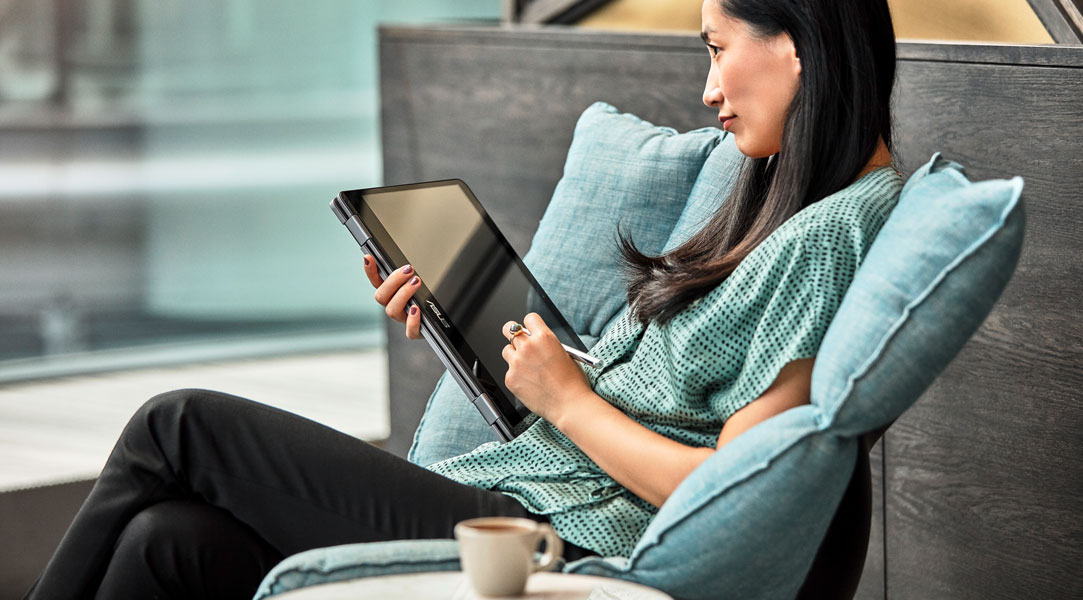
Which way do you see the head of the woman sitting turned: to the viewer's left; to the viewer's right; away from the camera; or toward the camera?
to the viewer's left

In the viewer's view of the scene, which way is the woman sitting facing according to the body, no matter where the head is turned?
to the viewer's left
